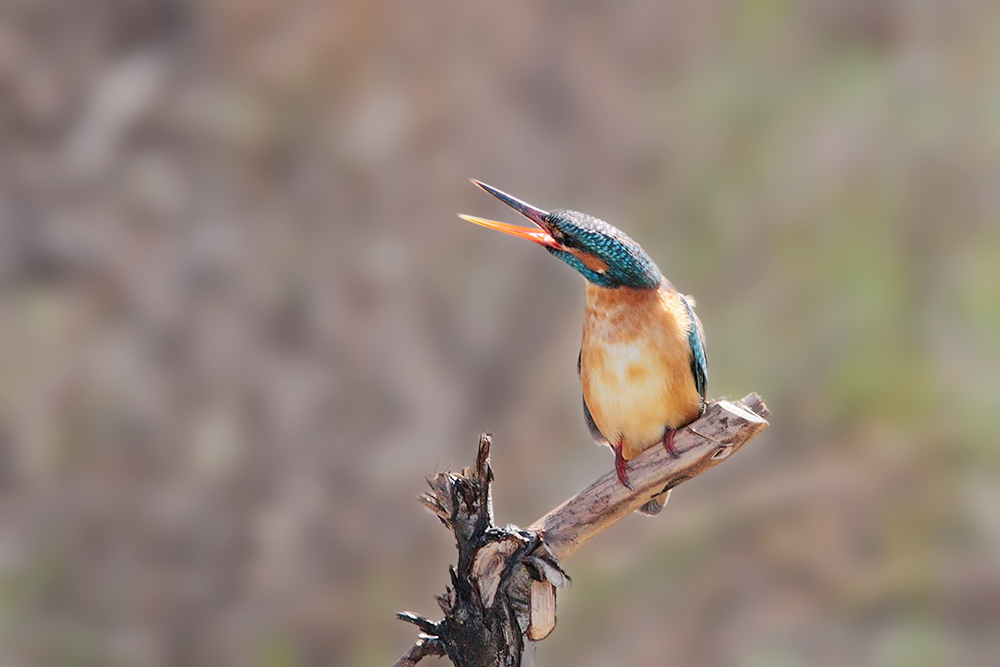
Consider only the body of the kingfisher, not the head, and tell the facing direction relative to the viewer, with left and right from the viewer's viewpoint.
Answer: facing the viewer and to the left of the viewer
